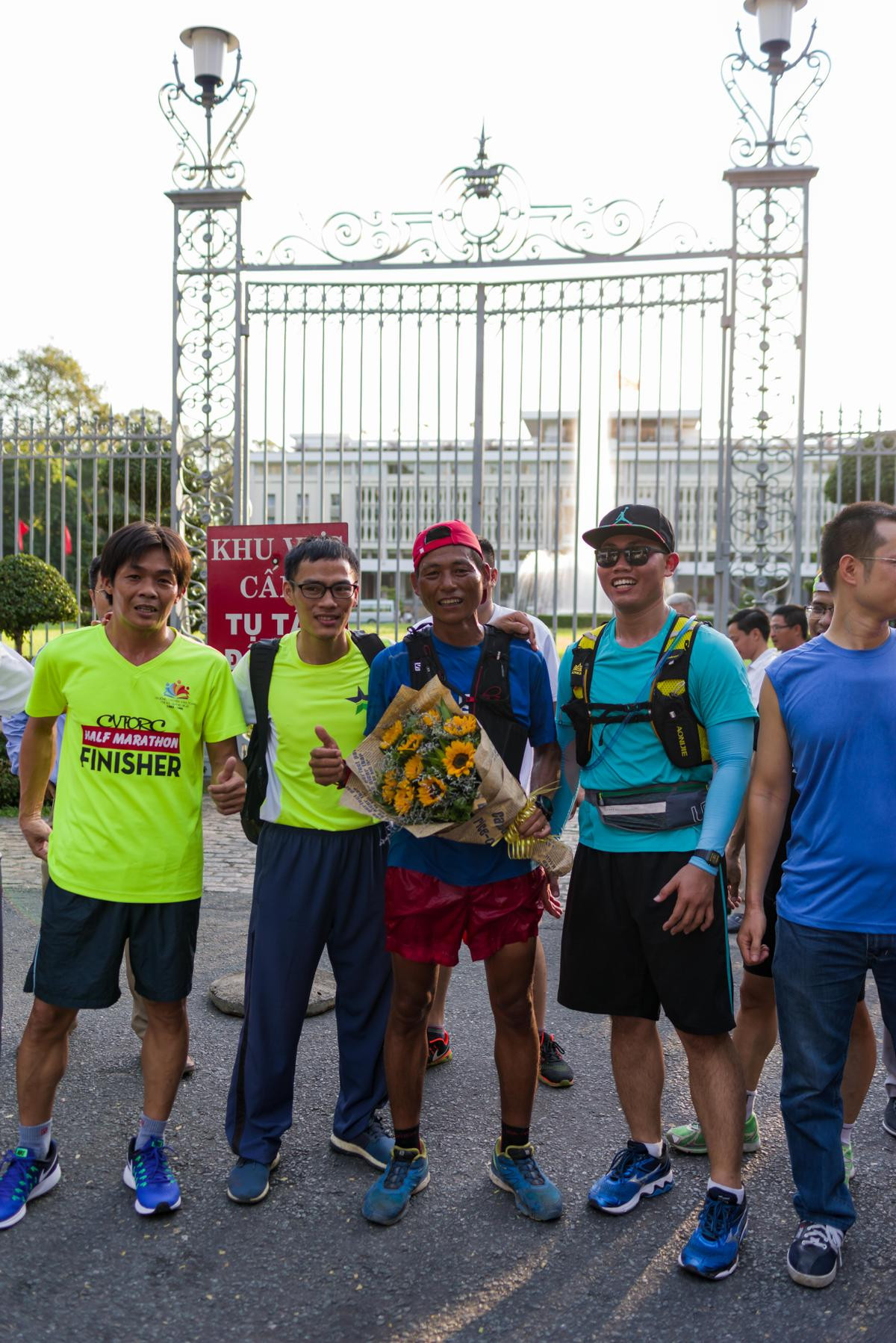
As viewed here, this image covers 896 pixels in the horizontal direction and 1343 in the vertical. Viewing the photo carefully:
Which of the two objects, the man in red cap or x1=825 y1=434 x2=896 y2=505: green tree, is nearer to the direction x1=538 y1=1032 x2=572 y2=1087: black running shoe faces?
the man in red cap

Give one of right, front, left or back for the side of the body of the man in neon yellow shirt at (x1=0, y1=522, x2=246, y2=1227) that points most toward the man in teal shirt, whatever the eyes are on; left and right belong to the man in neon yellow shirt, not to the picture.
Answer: left

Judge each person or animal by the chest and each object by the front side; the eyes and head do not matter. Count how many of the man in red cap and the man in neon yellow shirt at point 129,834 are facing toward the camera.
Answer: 2

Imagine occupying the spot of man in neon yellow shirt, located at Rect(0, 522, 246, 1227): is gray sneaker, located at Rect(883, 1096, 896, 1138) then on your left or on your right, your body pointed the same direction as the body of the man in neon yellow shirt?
on your left
